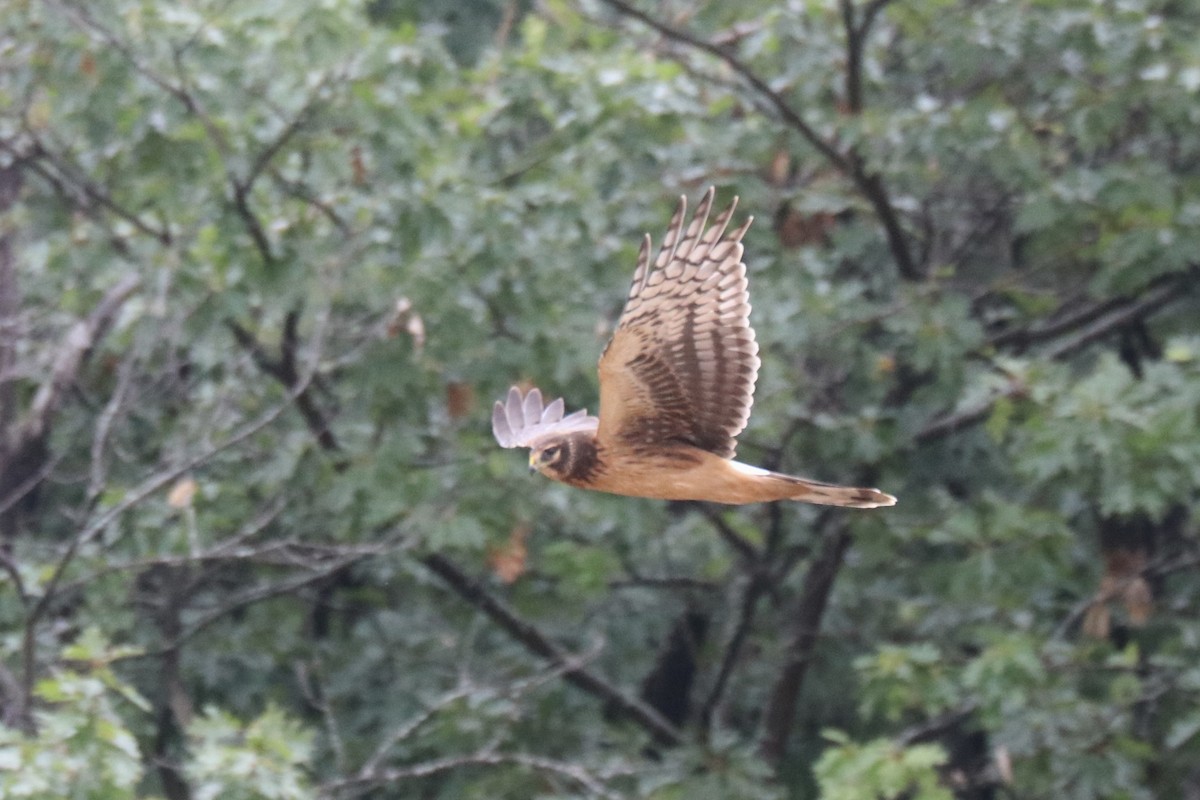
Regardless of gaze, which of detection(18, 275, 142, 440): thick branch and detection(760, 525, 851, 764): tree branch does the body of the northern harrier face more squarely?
the thick branch

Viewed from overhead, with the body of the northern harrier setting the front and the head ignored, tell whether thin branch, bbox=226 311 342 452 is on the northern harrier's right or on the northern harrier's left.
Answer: on the northern harrier's right

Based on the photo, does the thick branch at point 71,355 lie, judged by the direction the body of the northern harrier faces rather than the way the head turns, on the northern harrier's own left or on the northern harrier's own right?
on the northern harrier's own right

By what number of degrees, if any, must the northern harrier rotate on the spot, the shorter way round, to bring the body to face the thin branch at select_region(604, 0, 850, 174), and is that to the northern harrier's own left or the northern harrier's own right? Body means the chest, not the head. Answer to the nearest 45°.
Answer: approximately 90° to the northern harrier's own right

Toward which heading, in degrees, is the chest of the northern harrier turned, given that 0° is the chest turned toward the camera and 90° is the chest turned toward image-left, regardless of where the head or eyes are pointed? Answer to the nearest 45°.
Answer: approximately 90°

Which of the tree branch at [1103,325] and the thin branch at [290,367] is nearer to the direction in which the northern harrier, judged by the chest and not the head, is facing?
the thin branch

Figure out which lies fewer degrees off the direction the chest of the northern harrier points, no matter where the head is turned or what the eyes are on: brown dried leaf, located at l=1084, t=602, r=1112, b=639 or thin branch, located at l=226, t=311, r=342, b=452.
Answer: the thin branch

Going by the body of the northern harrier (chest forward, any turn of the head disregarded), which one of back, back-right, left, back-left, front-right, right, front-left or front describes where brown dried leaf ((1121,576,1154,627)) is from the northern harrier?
back-right
